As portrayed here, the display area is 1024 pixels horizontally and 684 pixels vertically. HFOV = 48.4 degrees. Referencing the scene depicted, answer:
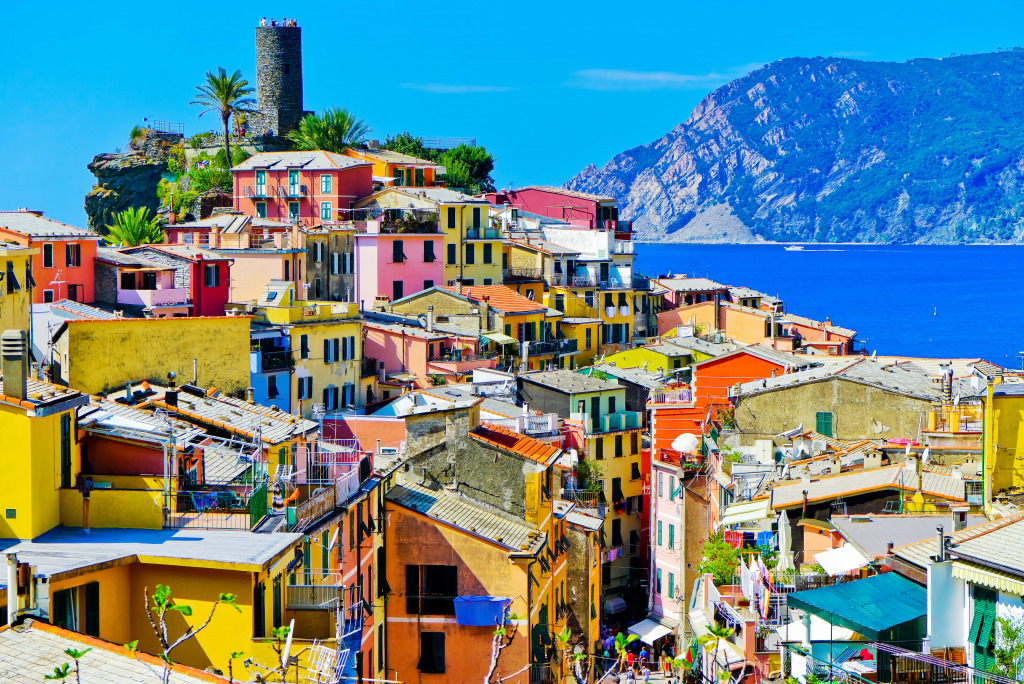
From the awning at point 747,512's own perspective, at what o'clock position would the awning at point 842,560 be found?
the awning at point 842,560 is roughly at 10 o'clock from the awning at point 747,512.

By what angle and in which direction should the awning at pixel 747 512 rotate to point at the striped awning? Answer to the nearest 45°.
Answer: approximately 45° to its left

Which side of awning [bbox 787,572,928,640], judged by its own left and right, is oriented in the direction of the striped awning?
left

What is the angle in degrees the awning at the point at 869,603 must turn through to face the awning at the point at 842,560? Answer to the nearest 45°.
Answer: approximately 135° to its right

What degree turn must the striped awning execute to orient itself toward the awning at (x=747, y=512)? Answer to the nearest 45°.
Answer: approximately 90° to its right

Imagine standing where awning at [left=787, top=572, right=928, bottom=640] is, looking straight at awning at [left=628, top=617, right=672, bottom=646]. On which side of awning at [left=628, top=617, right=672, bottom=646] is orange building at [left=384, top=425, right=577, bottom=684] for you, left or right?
left

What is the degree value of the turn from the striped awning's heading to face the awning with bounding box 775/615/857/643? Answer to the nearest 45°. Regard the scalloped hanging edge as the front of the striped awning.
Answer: approximately 90° to its right

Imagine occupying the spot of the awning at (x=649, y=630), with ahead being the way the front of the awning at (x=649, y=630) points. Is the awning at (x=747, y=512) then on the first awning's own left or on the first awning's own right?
on the first awning's own left

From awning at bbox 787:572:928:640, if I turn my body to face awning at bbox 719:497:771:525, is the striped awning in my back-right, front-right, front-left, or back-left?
back-right

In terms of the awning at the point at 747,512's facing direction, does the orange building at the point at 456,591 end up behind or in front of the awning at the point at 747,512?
in front
